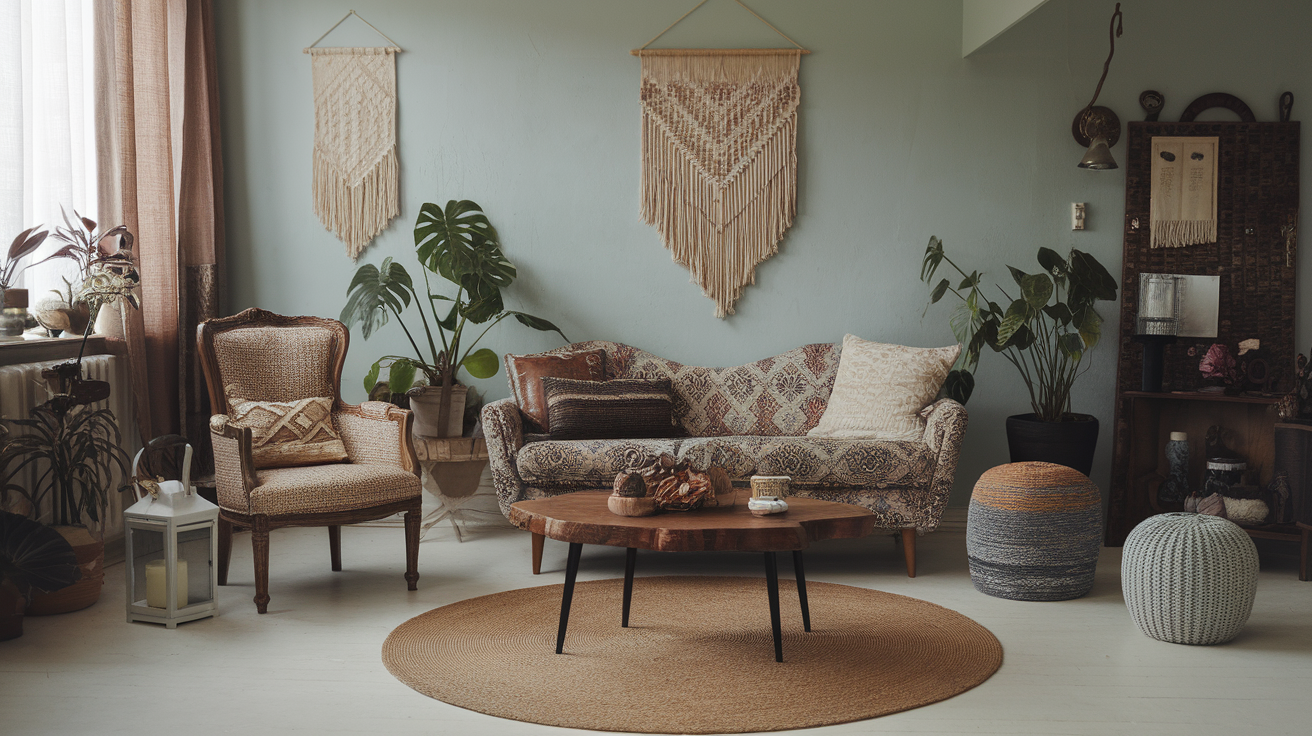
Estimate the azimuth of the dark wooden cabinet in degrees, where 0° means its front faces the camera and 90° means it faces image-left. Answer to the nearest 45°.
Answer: approximately 0°

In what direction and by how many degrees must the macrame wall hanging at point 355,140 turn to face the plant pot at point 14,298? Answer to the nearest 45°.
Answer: approximately 45° to its right

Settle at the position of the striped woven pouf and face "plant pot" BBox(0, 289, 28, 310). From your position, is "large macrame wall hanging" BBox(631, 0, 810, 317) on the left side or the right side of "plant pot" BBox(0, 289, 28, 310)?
right

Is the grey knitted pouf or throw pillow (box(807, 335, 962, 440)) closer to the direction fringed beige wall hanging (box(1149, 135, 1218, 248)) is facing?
the grey knitted pouf

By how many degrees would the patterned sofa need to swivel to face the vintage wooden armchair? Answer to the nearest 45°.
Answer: approximately 90° to its right

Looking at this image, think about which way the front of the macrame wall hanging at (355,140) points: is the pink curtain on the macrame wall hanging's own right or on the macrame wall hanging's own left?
on the macrame wall hanging's own right

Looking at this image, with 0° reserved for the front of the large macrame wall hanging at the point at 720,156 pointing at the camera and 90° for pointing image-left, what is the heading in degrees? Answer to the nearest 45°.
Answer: approximately 0°
